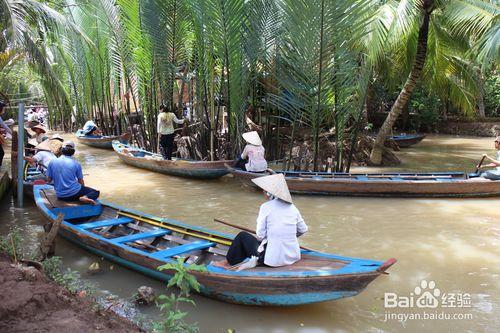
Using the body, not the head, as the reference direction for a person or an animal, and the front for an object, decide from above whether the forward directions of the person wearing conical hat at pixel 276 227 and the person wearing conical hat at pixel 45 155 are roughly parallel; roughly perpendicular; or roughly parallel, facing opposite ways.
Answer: roughly perpendicular

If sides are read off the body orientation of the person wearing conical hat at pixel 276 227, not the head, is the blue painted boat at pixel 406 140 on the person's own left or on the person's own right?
on the person's own right

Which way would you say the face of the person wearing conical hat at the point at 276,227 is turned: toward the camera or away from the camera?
away from the camera

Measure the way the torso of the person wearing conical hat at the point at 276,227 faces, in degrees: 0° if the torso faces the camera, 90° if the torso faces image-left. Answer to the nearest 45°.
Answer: approximately 135°
